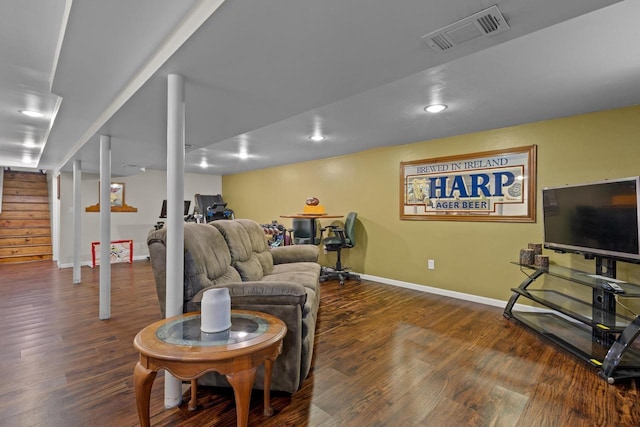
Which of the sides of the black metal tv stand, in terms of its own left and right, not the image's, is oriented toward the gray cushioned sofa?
front

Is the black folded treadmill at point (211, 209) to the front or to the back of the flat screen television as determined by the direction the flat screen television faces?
to the front

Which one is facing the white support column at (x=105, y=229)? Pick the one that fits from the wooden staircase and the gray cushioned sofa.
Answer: the wooden staircase

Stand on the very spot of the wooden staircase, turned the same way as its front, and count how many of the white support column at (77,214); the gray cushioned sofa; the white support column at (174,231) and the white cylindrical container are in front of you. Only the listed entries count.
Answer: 4

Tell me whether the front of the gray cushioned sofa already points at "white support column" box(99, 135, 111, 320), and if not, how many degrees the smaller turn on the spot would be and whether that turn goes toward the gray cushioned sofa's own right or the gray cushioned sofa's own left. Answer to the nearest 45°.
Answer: approximately 135° to the gray cushioned sofa's own left

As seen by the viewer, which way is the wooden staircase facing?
toward the camera

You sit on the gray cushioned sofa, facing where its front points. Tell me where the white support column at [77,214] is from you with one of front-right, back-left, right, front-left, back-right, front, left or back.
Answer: back-left

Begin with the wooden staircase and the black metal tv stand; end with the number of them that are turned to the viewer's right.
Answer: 0

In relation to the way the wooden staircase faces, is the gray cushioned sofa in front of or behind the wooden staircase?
in front

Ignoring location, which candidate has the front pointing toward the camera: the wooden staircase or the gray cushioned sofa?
the wooden staircase
